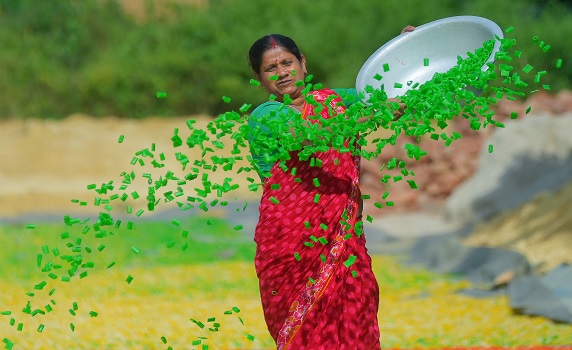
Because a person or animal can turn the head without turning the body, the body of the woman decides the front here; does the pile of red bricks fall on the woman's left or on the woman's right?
on the woman's left

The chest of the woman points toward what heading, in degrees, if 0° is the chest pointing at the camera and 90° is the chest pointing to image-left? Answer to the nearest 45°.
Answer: approximately 315°
